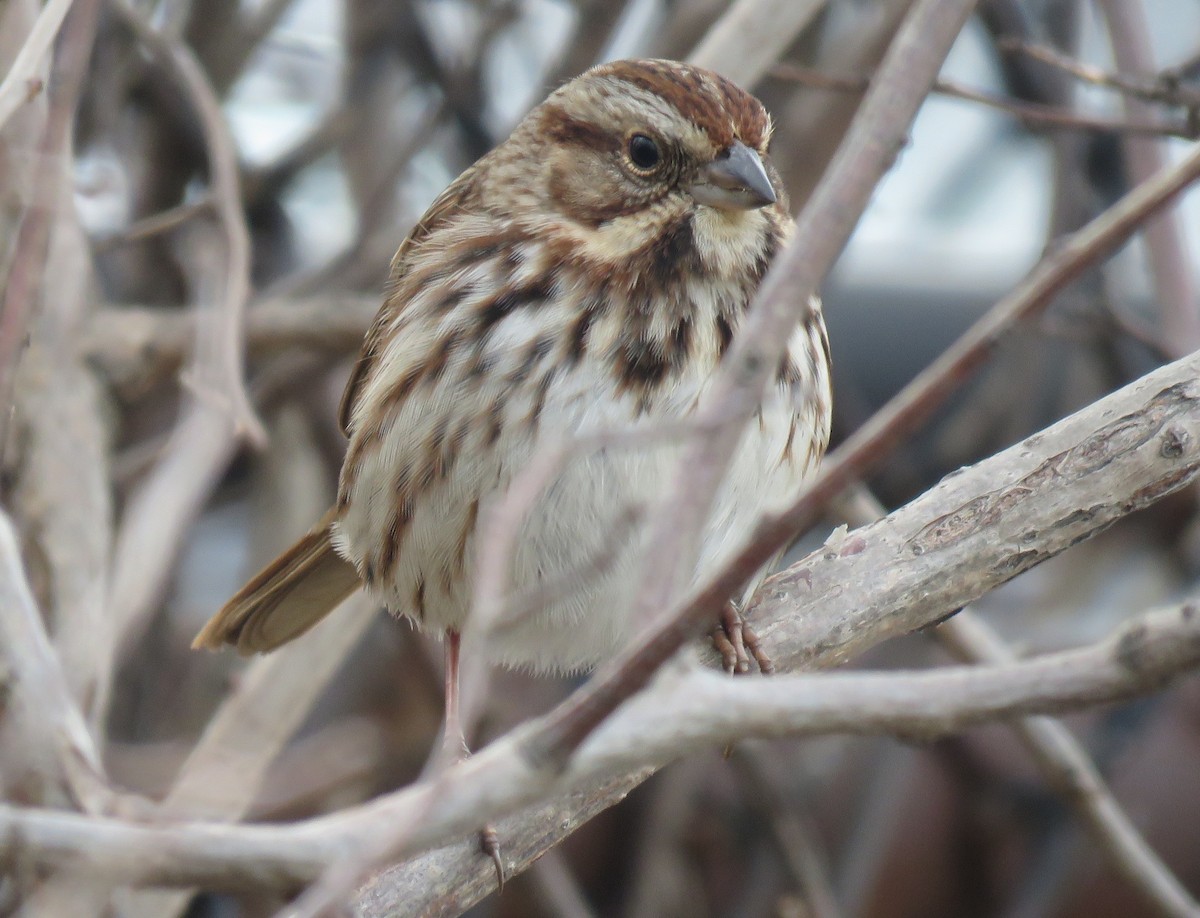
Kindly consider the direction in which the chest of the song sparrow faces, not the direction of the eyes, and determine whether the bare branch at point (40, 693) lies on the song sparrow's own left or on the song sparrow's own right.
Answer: on the song sparrow's own right

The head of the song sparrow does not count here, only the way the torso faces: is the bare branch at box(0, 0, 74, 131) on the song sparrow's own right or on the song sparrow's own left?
on the song sparrow's own right

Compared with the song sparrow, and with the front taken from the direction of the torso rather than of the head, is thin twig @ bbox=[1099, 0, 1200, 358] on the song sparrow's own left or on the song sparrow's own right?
on the song sparrow's own left

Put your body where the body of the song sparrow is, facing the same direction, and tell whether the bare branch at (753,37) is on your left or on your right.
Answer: on your left

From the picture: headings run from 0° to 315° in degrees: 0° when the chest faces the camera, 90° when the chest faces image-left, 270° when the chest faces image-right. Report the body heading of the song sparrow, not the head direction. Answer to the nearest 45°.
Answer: approximately 315°

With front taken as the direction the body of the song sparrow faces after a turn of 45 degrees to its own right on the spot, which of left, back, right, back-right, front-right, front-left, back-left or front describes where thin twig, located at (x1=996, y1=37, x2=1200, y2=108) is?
left

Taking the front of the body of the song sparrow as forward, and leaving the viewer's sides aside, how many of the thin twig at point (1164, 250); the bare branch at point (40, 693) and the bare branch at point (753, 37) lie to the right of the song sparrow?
1
